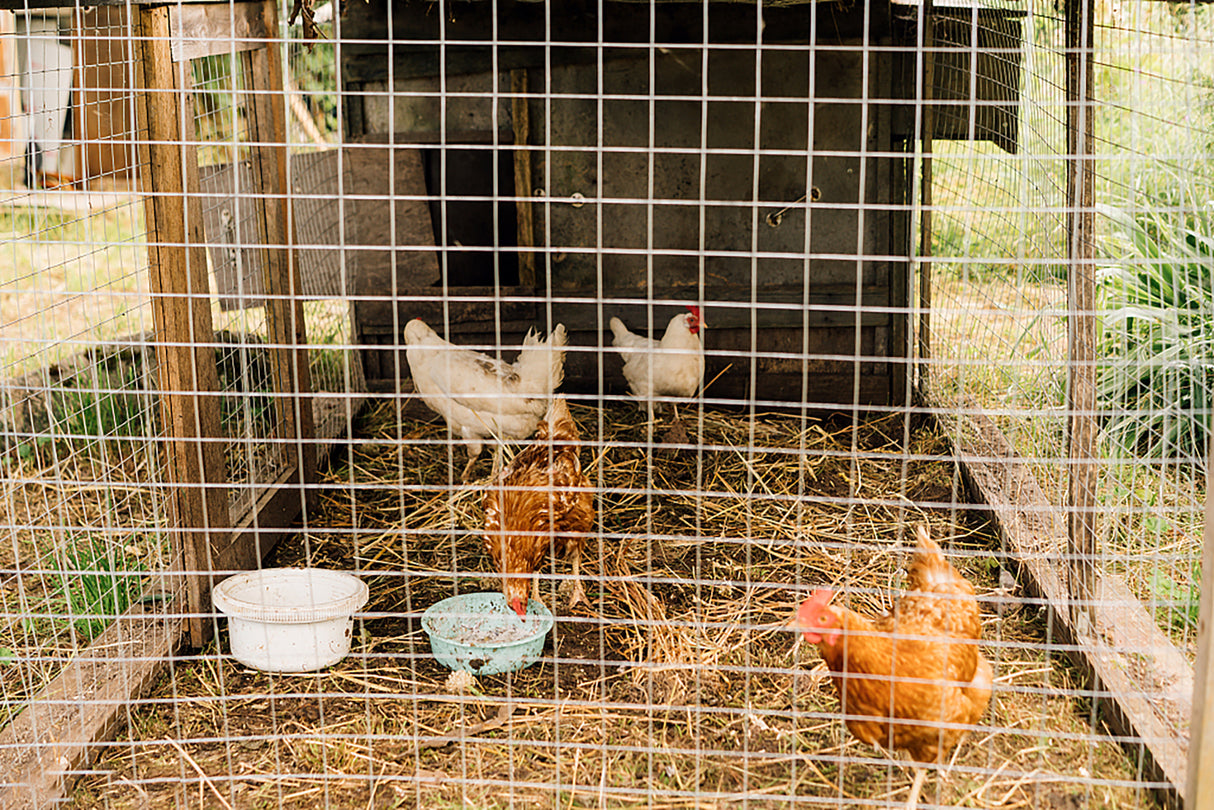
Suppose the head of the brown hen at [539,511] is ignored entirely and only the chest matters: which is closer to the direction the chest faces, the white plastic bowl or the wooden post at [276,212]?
the white plastic bowl

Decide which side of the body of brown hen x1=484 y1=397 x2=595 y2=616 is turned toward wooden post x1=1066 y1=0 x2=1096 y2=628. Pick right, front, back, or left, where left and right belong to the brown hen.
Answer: left

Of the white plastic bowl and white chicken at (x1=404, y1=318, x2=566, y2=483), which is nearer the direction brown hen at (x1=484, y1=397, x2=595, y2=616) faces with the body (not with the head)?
the white plastic bowl

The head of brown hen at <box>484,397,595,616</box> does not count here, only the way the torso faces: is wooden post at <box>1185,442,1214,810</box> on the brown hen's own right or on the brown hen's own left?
on the brown hen's own left

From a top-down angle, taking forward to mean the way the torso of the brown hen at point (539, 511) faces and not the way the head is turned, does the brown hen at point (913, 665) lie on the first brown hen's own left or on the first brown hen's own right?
on the first brown hen's own left

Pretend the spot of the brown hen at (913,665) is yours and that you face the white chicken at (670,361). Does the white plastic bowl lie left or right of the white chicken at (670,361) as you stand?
left

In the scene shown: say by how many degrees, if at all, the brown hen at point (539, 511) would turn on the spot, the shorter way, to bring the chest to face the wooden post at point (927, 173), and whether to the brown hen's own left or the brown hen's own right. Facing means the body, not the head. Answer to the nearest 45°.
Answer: approximately 180°

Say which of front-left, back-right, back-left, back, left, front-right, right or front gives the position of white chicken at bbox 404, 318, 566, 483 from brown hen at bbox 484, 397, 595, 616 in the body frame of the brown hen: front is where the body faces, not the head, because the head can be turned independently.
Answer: back-right

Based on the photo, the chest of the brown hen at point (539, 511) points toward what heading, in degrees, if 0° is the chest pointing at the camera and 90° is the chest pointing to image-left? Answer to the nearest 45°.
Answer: approximately 45°
